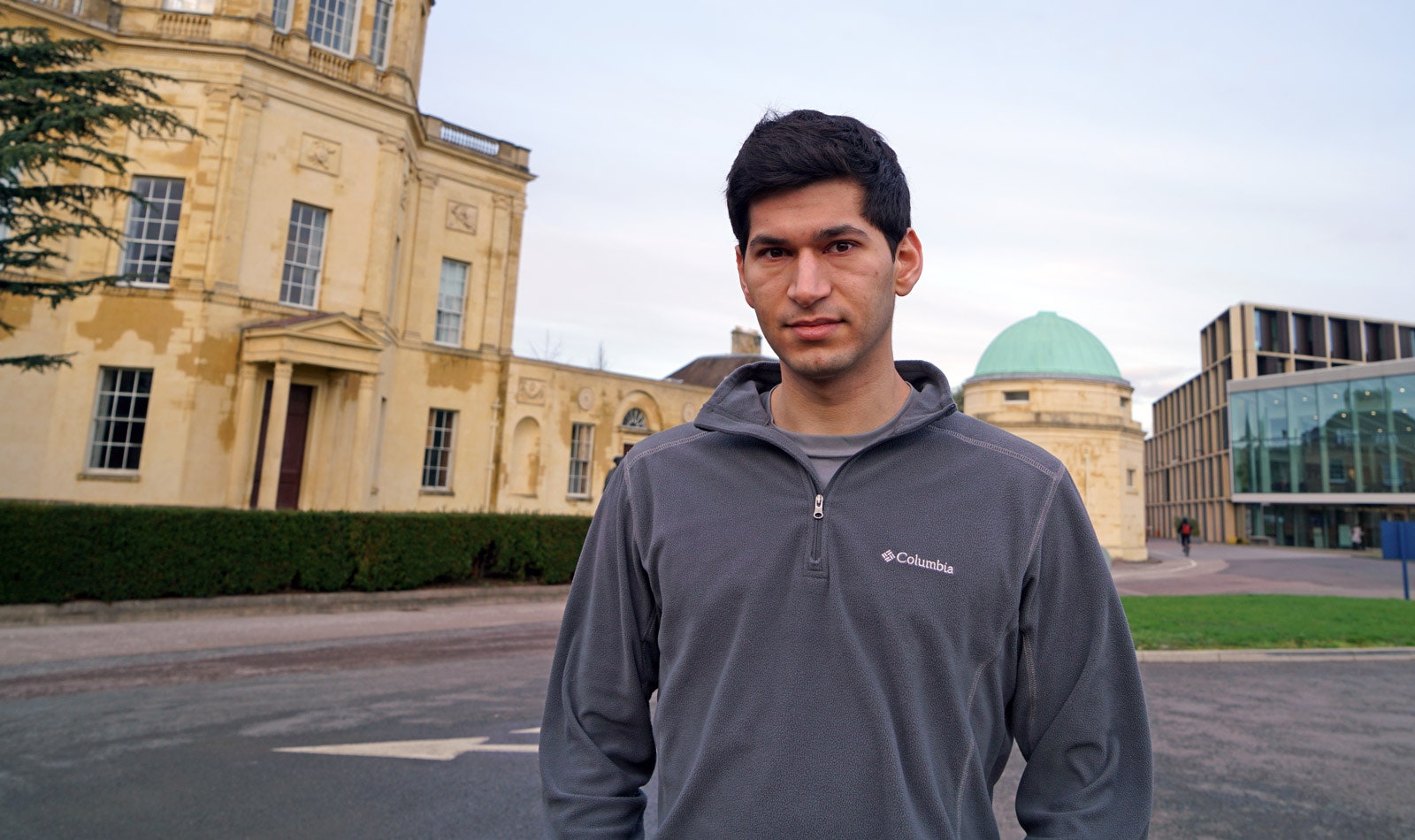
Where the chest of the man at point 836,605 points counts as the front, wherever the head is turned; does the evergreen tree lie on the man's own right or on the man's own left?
on the man's own right

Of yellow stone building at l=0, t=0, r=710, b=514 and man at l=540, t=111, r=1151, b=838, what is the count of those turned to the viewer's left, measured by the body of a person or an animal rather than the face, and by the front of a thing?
0

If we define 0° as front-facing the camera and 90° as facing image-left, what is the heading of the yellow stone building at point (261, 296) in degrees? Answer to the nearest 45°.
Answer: approximately 315°

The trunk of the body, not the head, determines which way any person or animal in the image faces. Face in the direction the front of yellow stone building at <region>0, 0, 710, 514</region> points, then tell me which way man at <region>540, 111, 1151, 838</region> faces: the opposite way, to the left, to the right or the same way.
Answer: to the right

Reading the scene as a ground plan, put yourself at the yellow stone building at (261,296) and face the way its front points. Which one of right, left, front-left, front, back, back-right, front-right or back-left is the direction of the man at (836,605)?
front-right

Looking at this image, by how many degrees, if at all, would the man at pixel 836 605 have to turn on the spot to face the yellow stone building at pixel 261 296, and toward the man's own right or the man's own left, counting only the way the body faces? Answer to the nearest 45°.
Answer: approximately 135° to the man's own right

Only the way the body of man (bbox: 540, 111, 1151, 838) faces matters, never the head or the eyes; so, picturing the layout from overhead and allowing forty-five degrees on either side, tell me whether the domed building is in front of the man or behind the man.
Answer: behind
